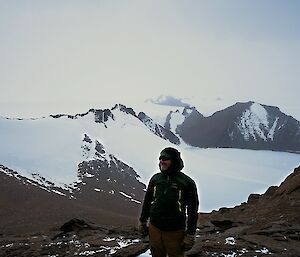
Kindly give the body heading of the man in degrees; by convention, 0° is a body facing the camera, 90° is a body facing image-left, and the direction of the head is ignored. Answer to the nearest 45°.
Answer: approximately 45°

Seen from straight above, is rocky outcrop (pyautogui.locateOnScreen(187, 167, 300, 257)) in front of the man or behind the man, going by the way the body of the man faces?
behind
